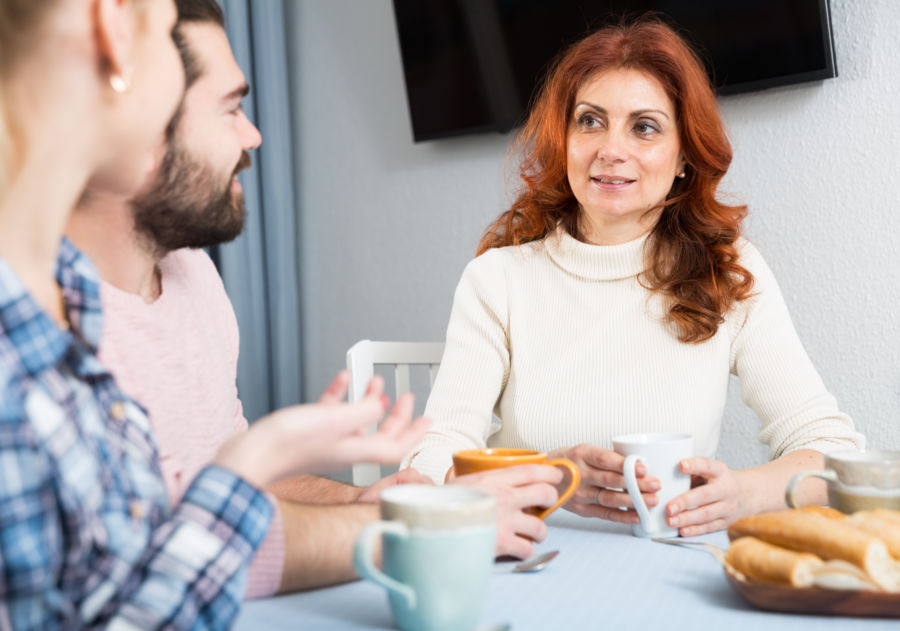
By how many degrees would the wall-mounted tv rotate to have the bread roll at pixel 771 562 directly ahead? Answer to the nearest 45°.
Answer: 0° — it already faces it

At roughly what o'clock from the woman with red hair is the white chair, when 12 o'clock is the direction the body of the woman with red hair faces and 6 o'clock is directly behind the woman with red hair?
The white chair is roughly at 3 o'clock from the woman with red hair.

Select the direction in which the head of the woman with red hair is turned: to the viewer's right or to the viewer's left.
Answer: to the viewer's left

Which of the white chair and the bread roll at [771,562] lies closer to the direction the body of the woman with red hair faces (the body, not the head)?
the bread roll

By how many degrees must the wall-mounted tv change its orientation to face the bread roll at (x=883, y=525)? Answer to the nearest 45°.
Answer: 0° — it already faces it
